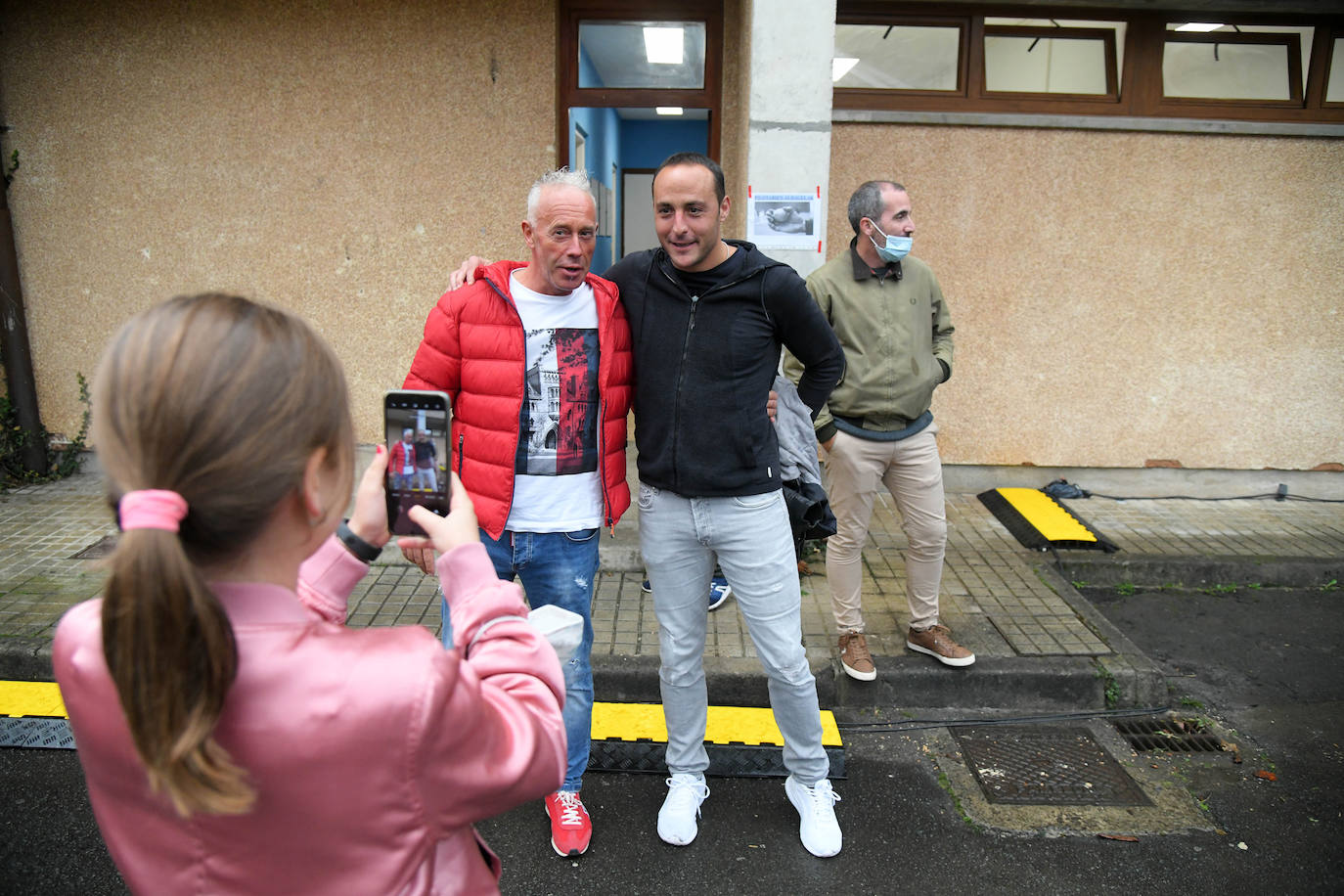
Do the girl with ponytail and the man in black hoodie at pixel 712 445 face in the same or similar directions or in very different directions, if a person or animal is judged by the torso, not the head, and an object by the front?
very different directions

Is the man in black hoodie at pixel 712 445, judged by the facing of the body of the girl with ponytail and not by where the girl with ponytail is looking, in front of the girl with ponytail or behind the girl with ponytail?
in front

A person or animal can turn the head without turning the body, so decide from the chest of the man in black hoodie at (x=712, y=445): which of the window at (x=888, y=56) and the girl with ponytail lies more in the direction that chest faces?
the girl with ponytail

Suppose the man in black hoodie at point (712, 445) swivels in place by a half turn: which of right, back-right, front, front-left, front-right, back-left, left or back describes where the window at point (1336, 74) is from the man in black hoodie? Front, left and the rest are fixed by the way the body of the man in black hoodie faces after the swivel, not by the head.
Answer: front-right

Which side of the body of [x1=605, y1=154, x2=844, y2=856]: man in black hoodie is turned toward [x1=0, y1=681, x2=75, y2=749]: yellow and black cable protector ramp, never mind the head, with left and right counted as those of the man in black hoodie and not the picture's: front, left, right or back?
right

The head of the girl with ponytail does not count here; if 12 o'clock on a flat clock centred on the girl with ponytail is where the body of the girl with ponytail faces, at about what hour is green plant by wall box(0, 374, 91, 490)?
The green plant by wall is roughly at 10 o'clock from the girl with ponytail.

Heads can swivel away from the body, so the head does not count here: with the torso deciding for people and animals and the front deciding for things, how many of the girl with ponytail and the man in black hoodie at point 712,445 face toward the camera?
1

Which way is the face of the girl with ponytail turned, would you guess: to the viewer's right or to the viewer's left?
to the viewer's right

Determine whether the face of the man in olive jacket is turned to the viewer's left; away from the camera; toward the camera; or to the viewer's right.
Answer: to the viewer's right

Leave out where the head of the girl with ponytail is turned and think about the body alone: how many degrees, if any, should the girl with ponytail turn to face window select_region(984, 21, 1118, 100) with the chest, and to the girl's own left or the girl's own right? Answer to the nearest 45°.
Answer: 0° — they already face it

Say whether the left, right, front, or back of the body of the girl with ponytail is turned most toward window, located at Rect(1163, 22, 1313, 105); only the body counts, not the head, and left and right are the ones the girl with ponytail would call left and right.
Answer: front

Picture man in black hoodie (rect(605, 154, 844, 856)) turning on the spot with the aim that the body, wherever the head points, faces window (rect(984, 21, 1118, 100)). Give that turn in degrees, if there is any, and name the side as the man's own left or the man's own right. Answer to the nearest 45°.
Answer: approximately 135° to the man's own left

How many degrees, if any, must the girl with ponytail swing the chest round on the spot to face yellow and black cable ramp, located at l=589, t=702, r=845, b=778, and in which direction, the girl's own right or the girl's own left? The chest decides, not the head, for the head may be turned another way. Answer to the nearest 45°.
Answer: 0° — they already face it
